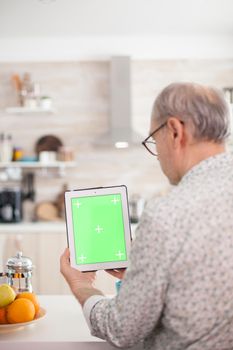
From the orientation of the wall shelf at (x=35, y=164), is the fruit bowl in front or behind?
in front

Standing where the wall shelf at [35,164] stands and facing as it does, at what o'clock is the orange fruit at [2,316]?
The orange fruit is roughly at 12 o'clock from the wall shelf.

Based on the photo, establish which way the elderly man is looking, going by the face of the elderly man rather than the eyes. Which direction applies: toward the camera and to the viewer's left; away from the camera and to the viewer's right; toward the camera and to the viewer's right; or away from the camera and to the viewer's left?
away from the camera and to the viewer's left

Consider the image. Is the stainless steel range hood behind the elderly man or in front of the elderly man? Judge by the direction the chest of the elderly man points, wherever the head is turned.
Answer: in front

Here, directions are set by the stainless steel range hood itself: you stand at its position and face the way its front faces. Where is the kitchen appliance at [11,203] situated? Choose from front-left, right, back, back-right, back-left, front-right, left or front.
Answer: right

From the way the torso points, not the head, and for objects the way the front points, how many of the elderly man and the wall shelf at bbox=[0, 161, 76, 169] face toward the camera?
1

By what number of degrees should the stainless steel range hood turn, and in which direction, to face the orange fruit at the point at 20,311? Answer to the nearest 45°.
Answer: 0° — it already faces it

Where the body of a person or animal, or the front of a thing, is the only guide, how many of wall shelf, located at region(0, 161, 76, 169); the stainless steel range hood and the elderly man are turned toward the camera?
2

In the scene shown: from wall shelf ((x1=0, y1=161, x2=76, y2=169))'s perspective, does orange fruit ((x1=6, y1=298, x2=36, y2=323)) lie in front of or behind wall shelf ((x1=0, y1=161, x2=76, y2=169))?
in front

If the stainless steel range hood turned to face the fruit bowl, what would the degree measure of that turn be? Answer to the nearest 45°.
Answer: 0° — it already faces it

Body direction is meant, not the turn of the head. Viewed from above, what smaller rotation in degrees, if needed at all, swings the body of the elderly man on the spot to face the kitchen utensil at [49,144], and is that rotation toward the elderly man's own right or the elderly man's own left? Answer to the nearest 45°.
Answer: approximately 45° to the elderly man's own right

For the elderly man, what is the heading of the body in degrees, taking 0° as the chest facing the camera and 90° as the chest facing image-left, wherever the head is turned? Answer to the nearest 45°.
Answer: approximately 135°

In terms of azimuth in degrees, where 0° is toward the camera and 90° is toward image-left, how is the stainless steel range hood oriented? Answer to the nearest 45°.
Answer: approximately 0°

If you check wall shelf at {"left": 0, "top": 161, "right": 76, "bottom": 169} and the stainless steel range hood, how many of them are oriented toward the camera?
2

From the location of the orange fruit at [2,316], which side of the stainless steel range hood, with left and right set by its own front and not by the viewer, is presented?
front

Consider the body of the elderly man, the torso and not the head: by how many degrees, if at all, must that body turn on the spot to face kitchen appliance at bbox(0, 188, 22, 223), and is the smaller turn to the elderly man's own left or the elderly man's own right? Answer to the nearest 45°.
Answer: approximately 45° to the elderly man's own right

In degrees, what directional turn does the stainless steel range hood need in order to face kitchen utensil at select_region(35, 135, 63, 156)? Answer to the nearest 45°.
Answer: approximately 90° to its right
